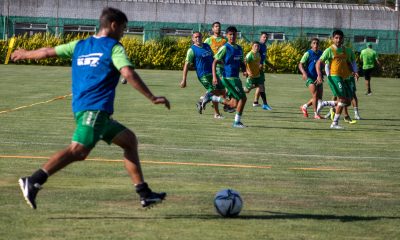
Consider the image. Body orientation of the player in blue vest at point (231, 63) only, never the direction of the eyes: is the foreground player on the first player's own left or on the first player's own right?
on the first player's own right

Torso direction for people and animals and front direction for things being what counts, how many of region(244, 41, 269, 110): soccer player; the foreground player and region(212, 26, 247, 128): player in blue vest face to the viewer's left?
0

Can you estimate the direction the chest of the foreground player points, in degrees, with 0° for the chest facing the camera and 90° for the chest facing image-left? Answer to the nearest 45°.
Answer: approximately 225°

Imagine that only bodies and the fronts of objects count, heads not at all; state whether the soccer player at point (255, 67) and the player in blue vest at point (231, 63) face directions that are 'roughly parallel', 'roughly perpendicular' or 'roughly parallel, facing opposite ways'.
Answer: roughly parallel

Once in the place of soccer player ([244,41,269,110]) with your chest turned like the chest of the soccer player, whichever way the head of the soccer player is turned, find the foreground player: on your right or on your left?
on your right

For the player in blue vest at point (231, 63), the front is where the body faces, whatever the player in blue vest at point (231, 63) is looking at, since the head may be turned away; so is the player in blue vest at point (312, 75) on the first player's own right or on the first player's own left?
on the first player's own left

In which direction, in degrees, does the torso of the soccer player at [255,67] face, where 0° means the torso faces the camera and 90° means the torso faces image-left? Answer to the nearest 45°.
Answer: approximately 315°

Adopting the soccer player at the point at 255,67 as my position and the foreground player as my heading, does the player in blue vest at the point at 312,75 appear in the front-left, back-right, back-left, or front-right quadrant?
front-left

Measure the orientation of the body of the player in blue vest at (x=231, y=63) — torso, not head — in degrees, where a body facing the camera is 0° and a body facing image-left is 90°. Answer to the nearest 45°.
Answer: approximately 315°

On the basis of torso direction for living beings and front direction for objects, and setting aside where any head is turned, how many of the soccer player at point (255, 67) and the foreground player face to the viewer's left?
0

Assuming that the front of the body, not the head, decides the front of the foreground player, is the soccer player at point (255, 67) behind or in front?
in front

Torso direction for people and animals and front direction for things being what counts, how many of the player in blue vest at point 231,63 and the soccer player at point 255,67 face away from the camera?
0

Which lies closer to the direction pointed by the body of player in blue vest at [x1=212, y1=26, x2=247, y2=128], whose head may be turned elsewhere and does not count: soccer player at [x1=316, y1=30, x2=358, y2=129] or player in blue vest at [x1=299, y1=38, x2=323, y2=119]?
the soccer player

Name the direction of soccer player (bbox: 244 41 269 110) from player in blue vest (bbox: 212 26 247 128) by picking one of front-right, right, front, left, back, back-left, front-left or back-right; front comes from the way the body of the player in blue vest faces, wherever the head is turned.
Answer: back-left

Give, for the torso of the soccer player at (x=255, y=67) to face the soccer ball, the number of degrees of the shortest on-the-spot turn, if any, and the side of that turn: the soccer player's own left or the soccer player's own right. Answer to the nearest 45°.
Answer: approximately 45° to the soccer player's own right

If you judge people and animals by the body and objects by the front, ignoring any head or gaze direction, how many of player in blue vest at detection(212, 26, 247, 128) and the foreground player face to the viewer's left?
0

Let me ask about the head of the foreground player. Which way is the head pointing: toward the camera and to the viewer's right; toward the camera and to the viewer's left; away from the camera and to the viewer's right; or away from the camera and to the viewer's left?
away from the camera and to the viewer's right
